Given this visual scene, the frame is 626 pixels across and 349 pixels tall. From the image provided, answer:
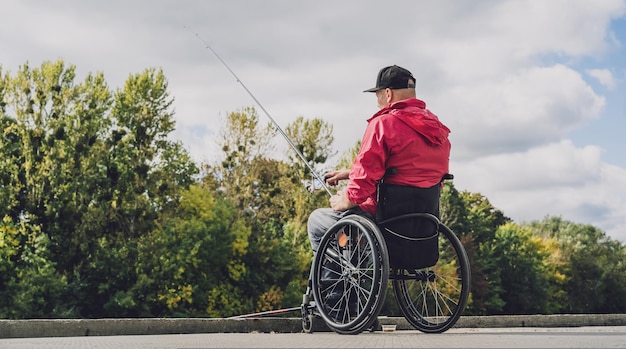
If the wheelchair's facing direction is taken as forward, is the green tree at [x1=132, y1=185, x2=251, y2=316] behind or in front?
in front

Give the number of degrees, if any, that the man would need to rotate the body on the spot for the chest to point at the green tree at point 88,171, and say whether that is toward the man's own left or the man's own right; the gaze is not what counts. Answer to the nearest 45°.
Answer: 0° — they already face it

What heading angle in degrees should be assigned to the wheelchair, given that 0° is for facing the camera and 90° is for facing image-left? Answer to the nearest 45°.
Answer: approximately 135°

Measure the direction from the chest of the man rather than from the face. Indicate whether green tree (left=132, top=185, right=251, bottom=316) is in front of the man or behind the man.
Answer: in front

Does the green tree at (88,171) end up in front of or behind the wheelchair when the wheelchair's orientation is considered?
in front

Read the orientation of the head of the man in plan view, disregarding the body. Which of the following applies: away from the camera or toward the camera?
away from the camera

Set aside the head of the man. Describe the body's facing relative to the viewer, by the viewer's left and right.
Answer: facing away from the viewer and to the left of the viewer
